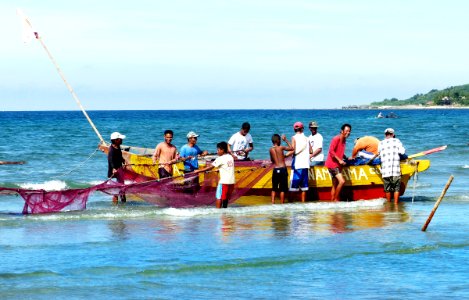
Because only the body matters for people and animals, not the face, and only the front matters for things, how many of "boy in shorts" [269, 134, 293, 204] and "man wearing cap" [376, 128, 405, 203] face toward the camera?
0

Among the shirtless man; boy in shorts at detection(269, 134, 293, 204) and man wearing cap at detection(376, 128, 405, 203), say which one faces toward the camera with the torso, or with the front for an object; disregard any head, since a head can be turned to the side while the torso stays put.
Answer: the shirtless man

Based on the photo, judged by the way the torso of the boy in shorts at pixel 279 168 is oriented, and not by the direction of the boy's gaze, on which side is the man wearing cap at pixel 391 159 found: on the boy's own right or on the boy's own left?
on the boy's own right

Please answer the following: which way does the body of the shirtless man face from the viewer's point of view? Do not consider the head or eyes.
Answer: toward the camera

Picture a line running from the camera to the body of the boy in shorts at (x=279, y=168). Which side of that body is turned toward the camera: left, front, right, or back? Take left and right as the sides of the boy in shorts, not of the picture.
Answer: back

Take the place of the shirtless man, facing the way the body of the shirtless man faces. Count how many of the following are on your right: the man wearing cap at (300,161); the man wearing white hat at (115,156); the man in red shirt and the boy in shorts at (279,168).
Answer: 1

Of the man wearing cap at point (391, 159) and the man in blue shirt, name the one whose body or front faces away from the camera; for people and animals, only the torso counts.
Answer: the man wearing cap
